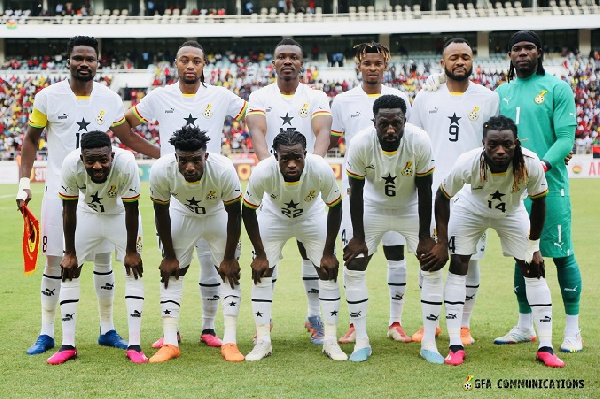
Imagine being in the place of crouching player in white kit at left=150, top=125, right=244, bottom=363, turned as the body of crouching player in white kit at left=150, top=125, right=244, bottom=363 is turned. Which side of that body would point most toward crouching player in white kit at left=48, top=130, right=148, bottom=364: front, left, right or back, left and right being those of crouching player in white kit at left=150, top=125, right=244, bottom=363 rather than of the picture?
right

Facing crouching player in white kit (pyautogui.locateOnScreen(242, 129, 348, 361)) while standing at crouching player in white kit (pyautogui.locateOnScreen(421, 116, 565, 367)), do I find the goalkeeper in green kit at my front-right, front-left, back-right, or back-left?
back-right

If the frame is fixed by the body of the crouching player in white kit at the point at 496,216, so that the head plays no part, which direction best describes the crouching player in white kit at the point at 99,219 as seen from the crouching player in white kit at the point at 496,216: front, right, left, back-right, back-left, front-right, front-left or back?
right

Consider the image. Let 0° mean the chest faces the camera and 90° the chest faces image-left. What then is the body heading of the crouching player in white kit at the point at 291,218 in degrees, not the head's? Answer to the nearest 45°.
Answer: approximately 0°
